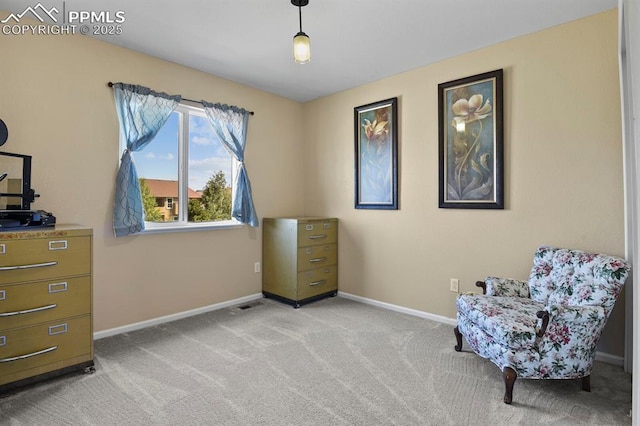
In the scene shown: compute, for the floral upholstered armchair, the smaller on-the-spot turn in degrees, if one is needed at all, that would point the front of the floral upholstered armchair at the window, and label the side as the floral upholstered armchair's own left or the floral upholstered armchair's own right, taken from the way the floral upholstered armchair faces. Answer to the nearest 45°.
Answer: approximately 45° to the floral upholstered armchair's own right

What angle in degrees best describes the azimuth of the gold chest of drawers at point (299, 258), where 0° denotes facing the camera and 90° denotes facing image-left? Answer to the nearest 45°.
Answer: approximately 315°

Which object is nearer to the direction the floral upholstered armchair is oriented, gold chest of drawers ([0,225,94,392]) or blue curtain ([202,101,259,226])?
the gold chest of drawers

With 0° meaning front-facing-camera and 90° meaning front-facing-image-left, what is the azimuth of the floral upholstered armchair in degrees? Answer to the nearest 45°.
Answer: approximately 45°

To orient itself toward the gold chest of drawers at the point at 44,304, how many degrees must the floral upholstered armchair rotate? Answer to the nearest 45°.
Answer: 0° — it already faces it

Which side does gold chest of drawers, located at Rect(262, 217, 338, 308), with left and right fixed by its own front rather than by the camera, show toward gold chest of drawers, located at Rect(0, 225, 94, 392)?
right
